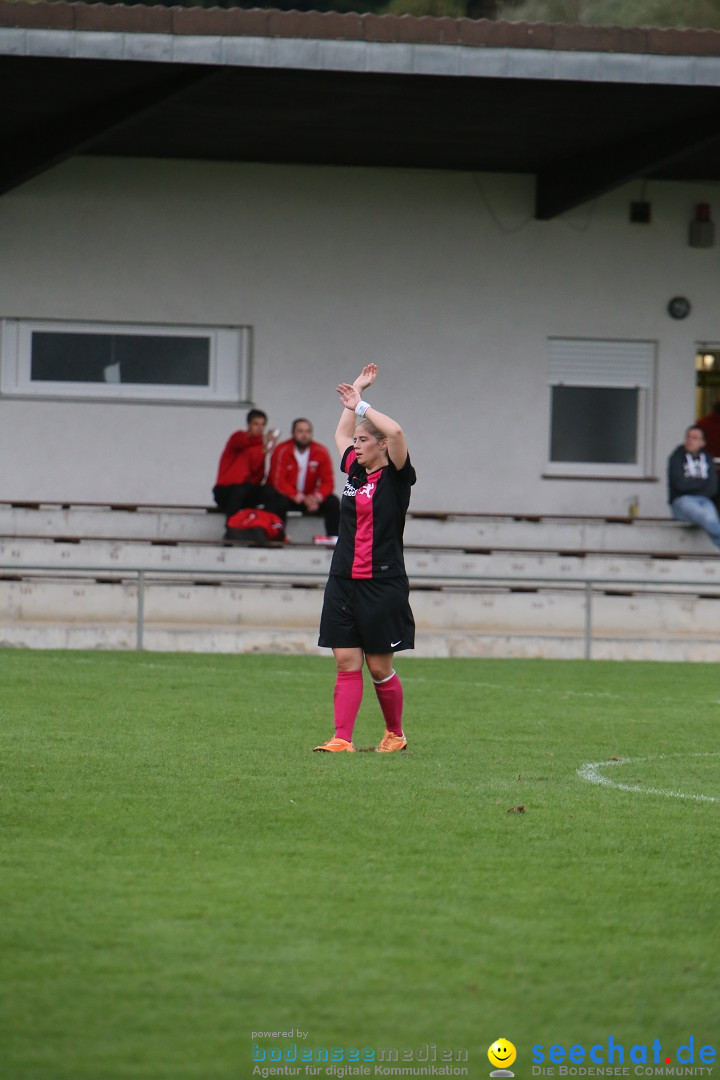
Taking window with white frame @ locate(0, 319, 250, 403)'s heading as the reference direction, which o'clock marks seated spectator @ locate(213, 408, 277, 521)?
The seated spectator is roughly at 11 o'clock from the window with white frame.

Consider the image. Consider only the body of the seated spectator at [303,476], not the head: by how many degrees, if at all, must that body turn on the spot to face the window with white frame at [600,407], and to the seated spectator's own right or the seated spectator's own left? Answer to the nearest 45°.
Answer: approximately 135° to the seated spectator's own left

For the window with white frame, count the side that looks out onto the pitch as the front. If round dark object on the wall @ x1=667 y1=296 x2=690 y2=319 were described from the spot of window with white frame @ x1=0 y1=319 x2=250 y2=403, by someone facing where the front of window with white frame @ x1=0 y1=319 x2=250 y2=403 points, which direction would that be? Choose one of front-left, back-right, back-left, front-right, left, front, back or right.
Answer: left

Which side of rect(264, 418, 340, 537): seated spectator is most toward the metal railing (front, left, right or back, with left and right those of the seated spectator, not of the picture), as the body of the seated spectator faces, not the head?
front

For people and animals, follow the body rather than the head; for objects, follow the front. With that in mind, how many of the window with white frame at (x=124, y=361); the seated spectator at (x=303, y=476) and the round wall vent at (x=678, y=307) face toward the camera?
3

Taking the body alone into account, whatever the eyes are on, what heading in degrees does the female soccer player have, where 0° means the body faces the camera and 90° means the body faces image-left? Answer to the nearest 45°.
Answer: approximately 45°

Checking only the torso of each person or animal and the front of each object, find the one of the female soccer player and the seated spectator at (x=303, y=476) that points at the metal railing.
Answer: the seated spectator

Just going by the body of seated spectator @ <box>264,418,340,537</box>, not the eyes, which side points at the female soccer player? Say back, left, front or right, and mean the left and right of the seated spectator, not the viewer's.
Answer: front

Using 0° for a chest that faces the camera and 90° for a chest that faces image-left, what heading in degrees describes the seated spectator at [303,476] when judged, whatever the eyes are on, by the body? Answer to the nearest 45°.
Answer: approximately 0°

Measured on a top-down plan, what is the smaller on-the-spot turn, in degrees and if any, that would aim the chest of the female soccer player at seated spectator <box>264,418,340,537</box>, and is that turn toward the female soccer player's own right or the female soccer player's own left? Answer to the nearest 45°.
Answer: approximately 135° to the female soccer player's own right

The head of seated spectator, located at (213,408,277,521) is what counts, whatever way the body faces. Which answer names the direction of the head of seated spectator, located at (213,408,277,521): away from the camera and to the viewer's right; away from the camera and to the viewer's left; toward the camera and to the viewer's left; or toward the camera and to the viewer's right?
toward the camera and to the viewer's right

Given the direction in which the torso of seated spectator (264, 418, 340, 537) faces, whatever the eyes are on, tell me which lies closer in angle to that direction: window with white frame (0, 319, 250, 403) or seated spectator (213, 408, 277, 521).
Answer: the seated spectator
